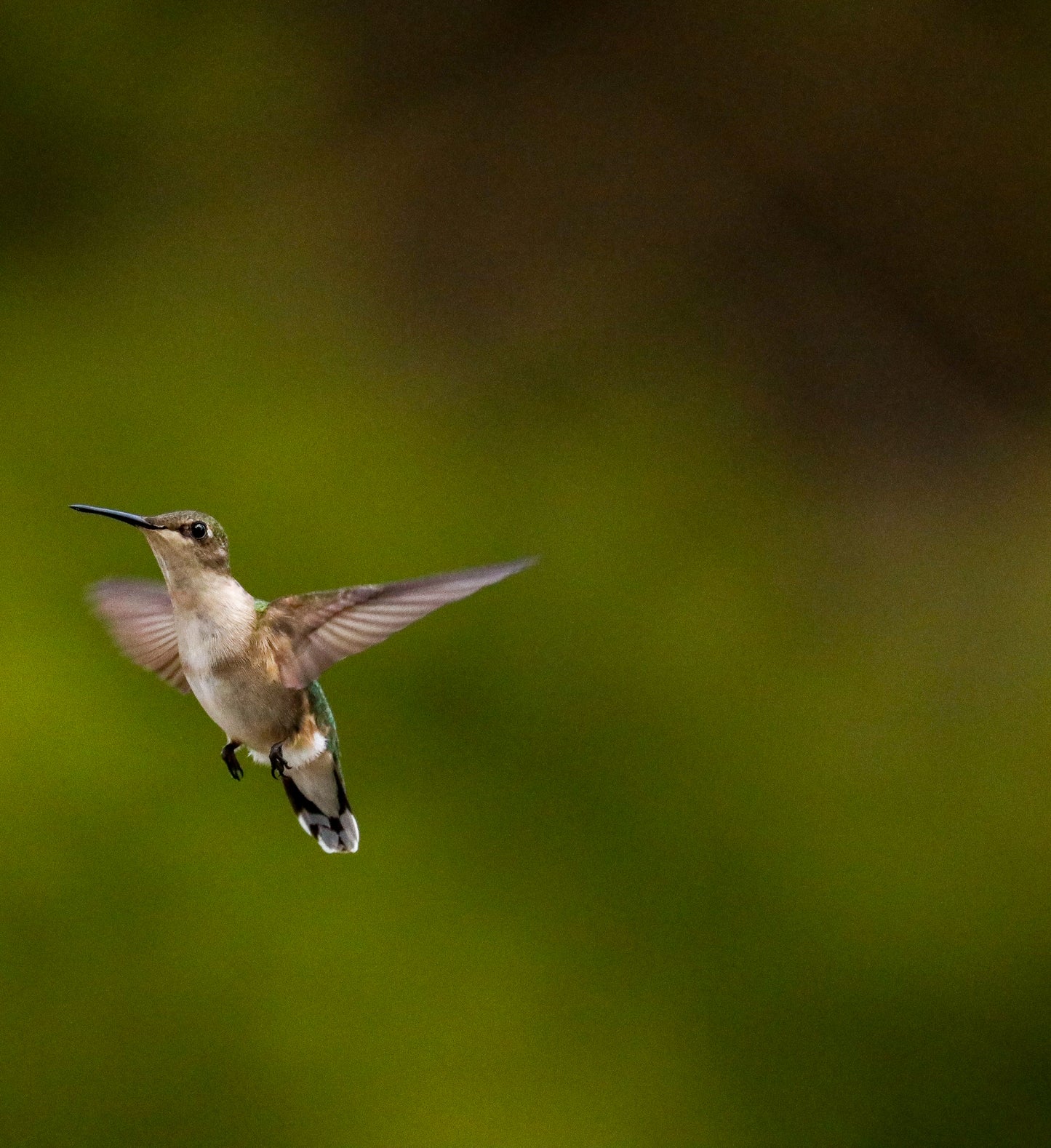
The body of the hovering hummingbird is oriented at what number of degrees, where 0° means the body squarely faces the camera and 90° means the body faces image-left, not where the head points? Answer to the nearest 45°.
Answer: approximately 45°
